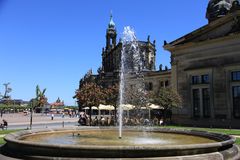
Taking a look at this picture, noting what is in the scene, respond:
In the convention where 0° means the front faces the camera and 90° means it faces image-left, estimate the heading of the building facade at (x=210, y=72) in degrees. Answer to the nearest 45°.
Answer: approximately 45°

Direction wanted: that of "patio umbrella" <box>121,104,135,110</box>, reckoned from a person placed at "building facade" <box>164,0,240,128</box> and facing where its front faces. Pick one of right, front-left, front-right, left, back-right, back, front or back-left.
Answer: front-right
